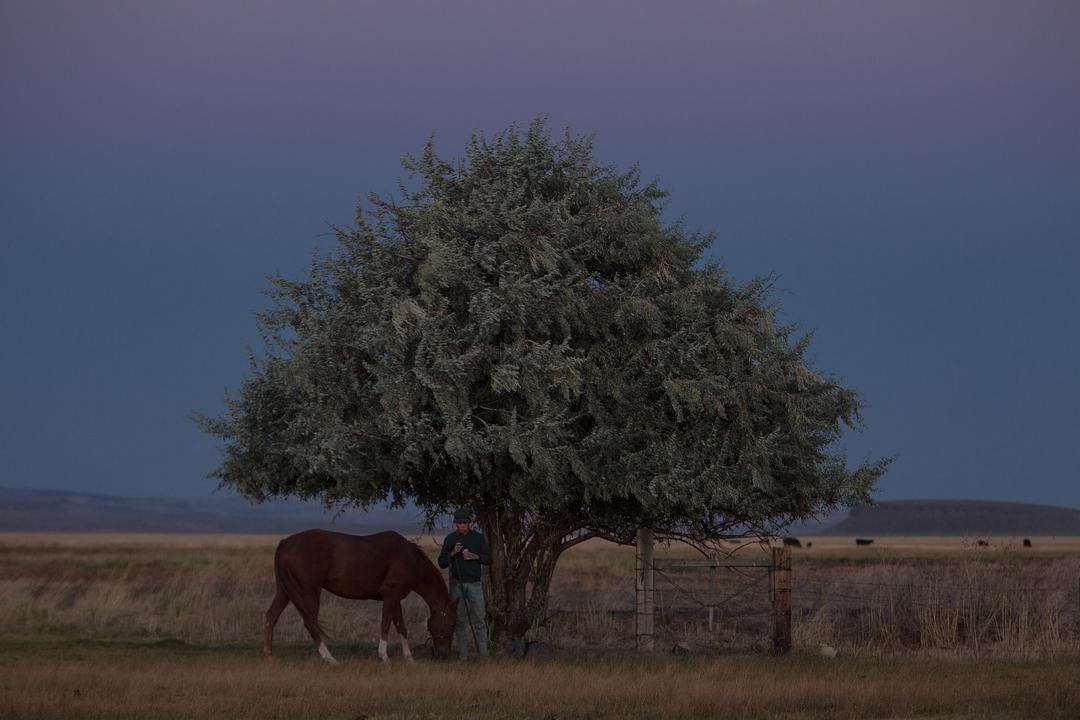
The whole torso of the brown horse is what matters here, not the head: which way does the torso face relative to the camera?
to the viewer's right

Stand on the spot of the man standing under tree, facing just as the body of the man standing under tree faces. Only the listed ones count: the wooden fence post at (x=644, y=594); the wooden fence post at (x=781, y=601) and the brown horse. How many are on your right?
1

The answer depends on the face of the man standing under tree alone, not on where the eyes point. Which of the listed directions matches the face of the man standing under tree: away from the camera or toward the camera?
toward the camera

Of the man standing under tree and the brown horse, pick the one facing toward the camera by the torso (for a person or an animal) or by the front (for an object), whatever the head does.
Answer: the man standing under tree

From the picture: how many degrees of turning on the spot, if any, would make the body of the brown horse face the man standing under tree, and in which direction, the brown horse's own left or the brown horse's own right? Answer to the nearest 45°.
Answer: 0° — it already faces them

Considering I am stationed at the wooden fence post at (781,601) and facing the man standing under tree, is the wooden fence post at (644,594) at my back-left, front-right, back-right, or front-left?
front-right

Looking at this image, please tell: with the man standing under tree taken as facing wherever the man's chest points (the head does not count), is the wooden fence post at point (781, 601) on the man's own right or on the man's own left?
on the man's own left

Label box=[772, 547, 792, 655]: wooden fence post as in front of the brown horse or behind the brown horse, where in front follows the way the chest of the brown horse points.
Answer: in front

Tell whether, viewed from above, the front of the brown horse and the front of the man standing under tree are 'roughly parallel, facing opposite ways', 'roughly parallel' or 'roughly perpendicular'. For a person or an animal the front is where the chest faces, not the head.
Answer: roughly perpendicular

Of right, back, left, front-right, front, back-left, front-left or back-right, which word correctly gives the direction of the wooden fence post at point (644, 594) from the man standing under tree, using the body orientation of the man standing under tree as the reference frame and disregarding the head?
back-left

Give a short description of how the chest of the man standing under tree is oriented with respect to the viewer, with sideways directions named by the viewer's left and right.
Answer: facing the viewer

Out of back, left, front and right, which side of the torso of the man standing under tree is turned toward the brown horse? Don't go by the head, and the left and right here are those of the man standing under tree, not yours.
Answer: right

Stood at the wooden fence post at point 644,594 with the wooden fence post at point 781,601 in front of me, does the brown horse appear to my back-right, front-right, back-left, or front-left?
back-right

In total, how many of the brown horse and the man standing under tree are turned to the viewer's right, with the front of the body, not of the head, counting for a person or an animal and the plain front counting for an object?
1
